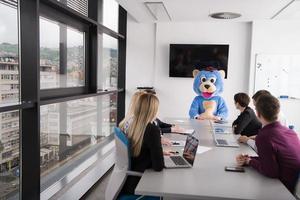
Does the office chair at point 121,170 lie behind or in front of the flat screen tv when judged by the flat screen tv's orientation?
in front

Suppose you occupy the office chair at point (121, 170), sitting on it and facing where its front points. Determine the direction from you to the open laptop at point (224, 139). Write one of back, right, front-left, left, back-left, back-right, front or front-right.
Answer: front-left

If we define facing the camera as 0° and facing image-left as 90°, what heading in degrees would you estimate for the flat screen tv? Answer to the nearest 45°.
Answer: approximately 0°

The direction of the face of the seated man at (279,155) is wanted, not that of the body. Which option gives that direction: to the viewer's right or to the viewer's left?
to the viewer's left

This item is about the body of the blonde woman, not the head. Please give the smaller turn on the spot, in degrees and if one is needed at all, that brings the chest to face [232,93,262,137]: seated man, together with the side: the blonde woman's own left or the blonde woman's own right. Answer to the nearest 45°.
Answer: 0° — they already face them

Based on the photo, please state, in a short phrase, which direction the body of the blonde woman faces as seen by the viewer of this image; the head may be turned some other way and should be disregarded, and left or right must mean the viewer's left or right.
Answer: facing away from the viewer and to the right of the viewer

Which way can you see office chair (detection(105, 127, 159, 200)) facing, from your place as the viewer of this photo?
facing to the right of the viewer

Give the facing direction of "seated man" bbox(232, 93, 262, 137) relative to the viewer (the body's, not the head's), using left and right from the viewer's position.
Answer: facing away from the viewer and to the left of the viewer

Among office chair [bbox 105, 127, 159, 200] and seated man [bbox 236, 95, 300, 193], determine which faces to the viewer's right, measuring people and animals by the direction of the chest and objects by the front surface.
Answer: the office chair

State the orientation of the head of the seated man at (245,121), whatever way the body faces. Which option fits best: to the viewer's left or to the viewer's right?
to the viewer's left

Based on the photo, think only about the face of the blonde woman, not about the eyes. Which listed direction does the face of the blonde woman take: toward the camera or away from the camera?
away from the camera
